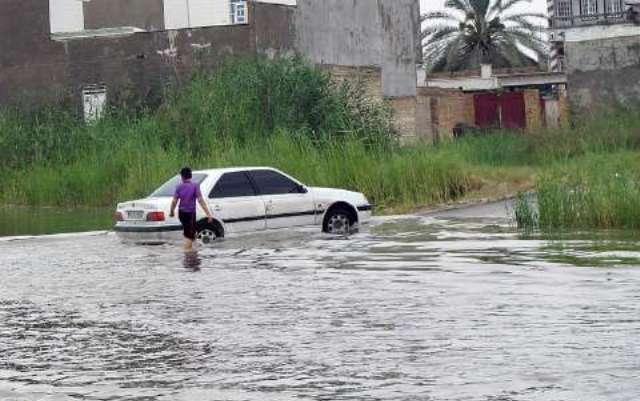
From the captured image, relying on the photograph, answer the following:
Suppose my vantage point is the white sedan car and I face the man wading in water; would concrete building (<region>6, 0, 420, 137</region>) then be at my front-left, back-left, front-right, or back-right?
back-right

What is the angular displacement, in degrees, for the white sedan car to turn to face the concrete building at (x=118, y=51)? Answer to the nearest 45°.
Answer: approximately 45° to its left

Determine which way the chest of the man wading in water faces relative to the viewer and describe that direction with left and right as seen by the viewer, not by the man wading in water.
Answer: facing away from the viewer

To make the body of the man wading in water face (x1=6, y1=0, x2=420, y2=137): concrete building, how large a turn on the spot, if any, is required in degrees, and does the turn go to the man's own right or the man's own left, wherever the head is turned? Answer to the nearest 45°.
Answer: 0° — they already face it

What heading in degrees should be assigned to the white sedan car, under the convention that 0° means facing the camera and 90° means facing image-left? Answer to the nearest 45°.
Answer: approximately 225°
